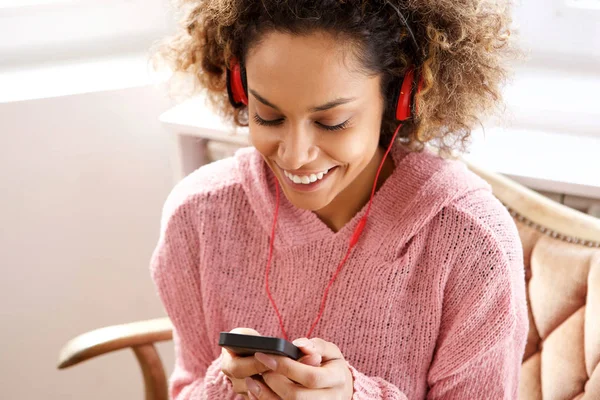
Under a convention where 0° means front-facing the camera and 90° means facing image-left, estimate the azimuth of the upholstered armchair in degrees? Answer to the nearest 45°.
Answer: approximately 45°
